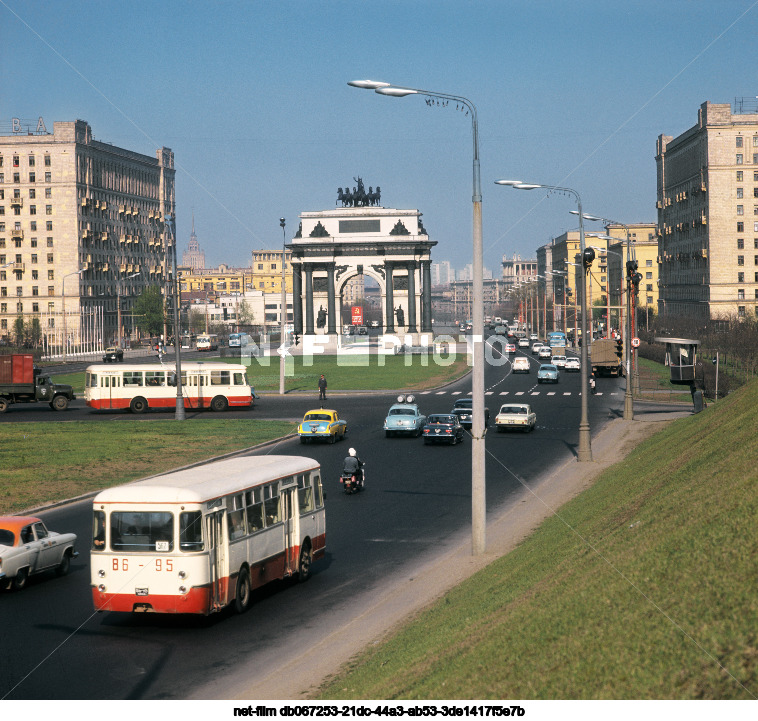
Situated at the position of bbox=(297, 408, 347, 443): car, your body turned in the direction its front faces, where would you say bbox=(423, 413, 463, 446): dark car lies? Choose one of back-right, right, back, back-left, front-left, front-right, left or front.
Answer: front-right

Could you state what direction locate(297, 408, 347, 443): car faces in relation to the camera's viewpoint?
facing away from the viewer and to the right of the viewer

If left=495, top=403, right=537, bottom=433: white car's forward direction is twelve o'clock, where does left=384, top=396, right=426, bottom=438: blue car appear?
The blue car is roughly at 8 o'clock from the white car.

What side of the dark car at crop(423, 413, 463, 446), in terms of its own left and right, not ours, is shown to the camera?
back

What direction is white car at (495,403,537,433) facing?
away from the camera

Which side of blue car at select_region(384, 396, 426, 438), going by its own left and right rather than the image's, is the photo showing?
back
